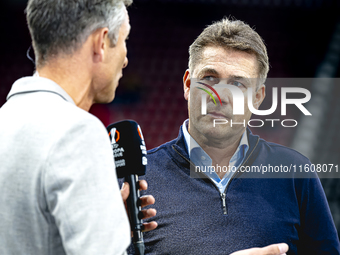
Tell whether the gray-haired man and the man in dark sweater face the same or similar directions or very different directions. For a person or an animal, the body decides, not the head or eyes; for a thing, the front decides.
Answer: very different directions

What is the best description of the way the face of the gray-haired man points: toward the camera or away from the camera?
away from the camera

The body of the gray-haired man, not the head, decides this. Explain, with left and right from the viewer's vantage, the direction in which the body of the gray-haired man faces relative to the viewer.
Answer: facing away from the viewer and to the right of the viewer

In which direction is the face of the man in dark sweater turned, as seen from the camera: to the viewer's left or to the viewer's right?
to the viewer's left

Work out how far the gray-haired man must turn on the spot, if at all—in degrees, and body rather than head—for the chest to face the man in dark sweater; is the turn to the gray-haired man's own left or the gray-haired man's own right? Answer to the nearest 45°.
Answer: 0° — they already face them

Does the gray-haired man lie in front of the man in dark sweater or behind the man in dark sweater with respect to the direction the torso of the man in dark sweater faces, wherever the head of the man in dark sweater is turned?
in front

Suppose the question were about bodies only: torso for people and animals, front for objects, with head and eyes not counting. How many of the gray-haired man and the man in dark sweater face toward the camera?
1
